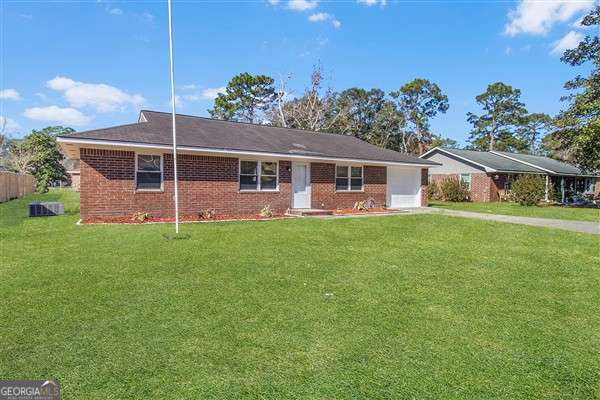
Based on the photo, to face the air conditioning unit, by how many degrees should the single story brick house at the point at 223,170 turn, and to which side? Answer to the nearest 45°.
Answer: approximately 135° to its right

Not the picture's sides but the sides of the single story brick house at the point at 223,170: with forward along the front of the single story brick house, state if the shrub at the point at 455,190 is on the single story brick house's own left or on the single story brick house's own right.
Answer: on the single story brick house's own left

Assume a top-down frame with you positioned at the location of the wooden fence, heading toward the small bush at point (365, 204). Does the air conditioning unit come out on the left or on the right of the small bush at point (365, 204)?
right

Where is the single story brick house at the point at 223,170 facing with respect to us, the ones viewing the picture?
facing the viewer and to the right of the viewer

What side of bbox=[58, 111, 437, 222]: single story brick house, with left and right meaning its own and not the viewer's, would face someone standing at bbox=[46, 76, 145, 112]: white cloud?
back

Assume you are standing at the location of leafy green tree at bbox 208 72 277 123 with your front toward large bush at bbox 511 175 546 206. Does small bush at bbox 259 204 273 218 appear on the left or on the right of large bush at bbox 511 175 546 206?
right

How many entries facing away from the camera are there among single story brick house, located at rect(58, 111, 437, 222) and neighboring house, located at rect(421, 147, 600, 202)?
0

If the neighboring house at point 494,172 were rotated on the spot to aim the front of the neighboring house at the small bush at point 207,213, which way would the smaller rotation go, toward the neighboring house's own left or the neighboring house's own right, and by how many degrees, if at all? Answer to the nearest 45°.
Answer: approximately 45° to the neighboring house's own right

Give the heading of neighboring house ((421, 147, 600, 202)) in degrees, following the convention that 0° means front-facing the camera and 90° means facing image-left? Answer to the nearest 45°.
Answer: approximately 315°

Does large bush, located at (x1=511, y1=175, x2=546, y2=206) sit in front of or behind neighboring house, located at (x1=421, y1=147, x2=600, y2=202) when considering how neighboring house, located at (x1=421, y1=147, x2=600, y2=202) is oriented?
in front

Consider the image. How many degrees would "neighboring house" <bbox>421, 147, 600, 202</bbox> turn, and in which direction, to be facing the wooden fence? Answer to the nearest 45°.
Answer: approximately 90° to its right

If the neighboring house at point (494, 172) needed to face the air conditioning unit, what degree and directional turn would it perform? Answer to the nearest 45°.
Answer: approximately 90° to its right

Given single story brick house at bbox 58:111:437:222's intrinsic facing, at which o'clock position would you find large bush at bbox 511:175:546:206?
The large bush is roughly at 10 o'clock from the single story brick house.

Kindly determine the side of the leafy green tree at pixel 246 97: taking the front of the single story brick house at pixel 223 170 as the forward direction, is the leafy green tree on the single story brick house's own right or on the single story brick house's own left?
on the single story brick house's own left

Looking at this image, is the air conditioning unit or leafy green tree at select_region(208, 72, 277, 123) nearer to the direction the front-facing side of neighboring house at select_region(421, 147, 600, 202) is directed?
the air conditioning unit
